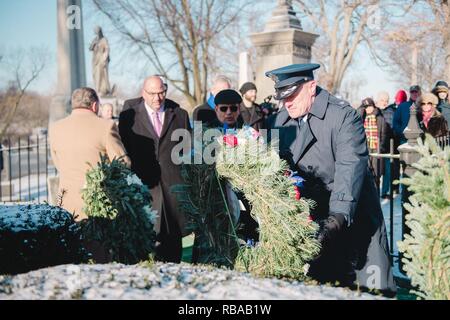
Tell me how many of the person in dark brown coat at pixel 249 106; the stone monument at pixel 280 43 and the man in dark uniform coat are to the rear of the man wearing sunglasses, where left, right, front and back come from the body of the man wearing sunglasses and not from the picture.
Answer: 2

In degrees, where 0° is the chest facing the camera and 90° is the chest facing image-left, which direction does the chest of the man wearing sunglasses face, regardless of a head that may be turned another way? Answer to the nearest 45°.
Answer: approximately 0°

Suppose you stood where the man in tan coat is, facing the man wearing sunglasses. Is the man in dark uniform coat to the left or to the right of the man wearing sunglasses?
right

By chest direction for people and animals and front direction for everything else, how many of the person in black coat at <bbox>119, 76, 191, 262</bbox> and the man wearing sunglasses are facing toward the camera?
2

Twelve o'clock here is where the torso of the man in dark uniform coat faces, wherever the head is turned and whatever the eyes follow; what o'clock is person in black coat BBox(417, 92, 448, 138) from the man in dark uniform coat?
The person in black coat is roughly at 5 o'clock from the man in dark uniform coat.

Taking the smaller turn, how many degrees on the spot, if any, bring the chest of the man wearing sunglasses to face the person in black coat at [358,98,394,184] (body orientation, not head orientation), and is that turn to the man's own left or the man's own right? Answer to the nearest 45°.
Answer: approximately 135° to the man's own left

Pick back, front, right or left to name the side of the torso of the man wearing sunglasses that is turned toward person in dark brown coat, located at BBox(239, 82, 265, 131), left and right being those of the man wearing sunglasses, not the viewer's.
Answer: back

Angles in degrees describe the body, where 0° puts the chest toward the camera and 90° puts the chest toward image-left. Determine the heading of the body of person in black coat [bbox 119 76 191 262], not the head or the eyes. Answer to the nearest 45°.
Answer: approximately 0°
